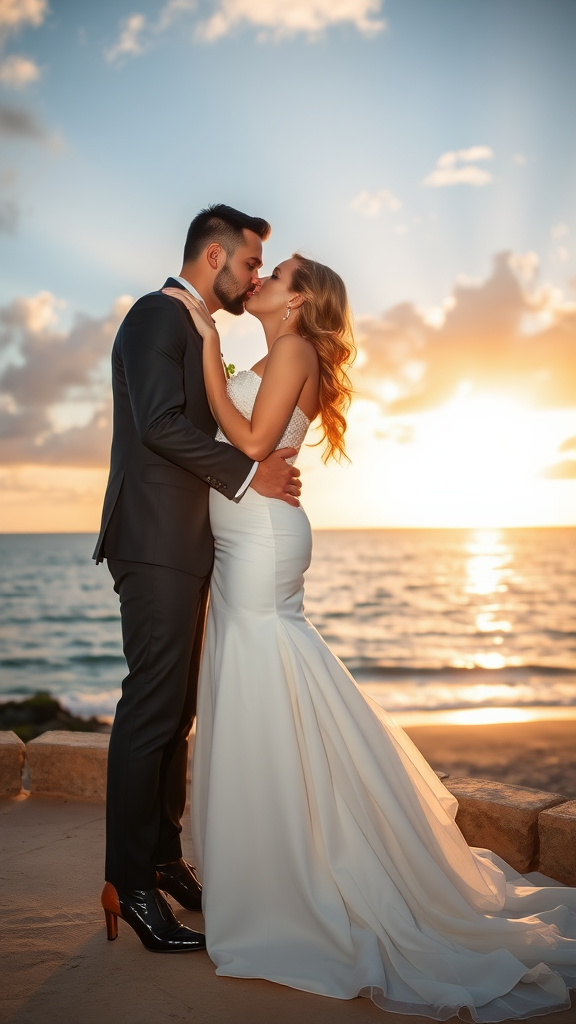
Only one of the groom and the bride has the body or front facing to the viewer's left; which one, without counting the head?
the bride

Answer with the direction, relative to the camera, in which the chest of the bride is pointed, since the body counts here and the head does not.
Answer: to the viewer's left

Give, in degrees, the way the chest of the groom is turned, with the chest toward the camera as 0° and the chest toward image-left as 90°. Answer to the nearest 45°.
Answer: approximately 270°

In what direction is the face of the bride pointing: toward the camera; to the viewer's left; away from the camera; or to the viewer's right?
to the viewer's left

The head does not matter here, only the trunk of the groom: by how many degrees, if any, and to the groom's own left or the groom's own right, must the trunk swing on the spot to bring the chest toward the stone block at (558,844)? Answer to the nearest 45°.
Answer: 0° — they already face it

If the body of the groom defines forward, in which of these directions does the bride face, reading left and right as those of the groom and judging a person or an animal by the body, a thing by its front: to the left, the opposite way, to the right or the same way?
the opposite way

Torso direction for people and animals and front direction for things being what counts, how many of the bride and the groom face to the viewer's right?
1

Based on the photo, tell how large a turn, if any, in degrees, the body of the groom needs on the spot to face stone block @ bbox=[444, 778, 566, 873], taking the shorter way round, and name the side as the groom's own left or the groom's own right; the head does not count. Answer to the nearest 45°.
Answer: approximately 45° to the groom's own left

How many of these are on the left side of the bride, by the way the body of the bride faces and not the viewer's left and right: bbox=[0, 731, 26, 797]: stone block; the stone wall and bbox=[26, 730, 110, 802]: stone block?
0

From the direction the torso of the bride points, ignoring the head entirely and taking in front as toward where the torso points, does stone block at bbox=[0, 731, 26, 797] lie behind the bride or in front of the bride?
in front

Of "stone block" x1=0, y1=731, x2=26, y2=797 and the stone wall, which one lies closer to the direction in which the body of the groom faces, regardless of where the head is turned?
the stone wall

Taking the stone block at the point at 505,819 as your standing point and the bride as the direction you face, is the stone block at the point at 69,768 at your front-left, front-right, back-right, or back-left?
front-right

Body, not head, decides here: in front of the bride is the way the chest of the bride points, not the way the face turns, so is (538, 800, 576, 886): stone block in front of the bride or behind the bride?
behind
